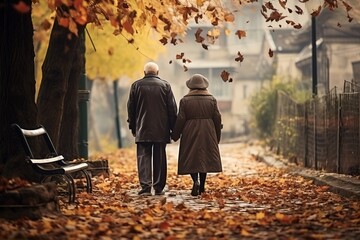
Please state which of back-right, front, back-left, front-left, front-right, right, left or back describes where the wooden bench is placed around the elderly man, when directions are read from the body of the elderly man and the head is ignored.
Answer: back-left

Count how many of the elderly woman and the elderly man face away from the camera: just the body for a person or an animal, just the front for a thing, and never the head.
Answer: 2

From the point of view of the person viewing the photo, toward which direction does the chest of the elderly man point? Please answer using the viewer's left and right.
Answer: facing away from the viewer

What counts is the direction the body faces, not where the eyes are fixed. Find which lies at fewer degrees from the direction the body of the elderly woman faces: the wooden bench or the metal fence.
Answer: the metal fence

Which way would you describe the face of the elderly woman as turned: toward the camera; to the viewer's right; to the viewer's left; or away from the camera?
away from the camera

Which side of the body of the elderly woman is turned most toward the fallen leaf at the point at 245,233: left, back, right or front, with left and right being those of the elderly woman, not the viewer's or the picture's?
back

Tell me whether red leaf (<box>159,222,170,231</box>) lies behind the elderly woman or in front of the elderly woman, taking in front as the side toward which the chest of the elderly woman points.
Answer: behind

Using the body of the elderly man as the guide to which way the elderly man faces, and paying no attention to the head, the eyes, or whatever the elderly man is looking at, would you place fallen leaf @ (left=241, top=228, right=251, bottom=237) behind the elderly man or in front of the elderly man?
behind

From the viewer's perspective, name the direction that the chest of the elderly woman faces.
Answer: away from the camera

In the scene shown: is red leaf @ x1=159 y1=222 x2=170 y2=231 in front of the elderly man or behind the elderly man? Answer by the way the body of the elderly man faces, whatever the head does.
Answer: behind
